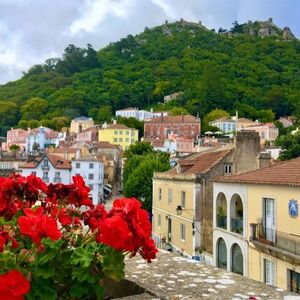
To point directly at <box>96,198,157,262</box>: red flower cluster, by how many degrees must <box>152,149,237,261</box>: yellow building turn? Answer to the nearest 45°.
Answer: approximately 45° to its left

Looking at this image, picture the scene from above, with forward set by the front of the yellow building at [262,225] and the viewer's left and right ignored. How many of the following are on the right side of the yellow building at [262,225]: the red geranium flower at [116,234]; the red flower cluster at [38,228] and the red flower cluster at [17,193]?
0

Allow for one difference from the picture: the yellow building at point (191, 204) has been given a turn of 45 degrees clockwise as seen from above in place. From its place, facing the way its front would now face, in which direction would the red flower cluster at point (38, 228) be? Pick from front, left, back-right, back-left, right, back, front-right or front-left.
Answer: left

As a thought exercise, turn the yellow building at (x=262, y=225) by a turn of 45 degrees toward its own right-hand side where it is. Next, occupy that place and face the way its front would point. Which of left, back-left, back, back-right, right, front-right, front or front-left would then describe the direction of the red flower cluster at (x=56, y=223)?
left

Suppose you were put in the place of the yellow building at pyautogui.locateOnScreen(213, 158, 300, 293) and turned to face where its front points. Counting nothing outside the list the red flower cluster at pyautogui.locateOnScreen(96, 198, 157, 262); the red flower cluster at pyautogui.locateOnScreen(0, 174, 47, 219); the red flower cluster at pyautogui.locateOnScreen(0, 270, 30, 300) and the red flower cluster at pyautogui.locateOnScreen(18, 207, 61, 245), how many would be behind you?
0

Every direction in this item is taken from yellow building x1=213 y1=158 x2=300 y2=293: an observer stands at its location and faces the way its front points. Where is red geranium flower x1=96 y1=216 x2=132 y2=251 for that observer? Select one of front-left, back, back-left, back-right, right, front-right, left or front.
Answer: front-left

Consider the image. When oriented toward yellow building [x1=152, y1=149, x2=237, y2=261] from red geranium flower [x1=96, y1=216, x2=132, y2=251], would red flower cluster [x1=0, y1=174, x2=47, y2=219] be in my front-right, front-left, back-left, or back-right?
front-left

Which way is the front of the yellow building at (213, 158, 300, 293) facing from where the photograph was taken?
facing the viewer and to the left of the viewer

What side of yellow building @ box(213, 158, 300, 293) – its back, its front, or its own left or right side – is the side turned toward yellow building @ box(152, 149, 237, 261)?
right

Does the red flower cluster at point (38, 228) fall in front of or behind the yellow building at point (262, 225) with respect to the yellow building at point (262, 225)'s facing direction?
in front

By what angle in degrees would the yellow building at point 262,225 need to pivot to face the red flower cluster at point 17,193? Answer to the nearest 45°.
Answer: approximately 45° to its left

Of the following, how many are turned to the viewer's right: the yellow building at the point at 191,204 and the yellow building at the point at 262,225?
0

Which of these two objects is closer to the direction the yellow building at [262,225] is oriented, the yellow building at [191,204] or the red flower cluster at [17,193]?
the red flower cluster
